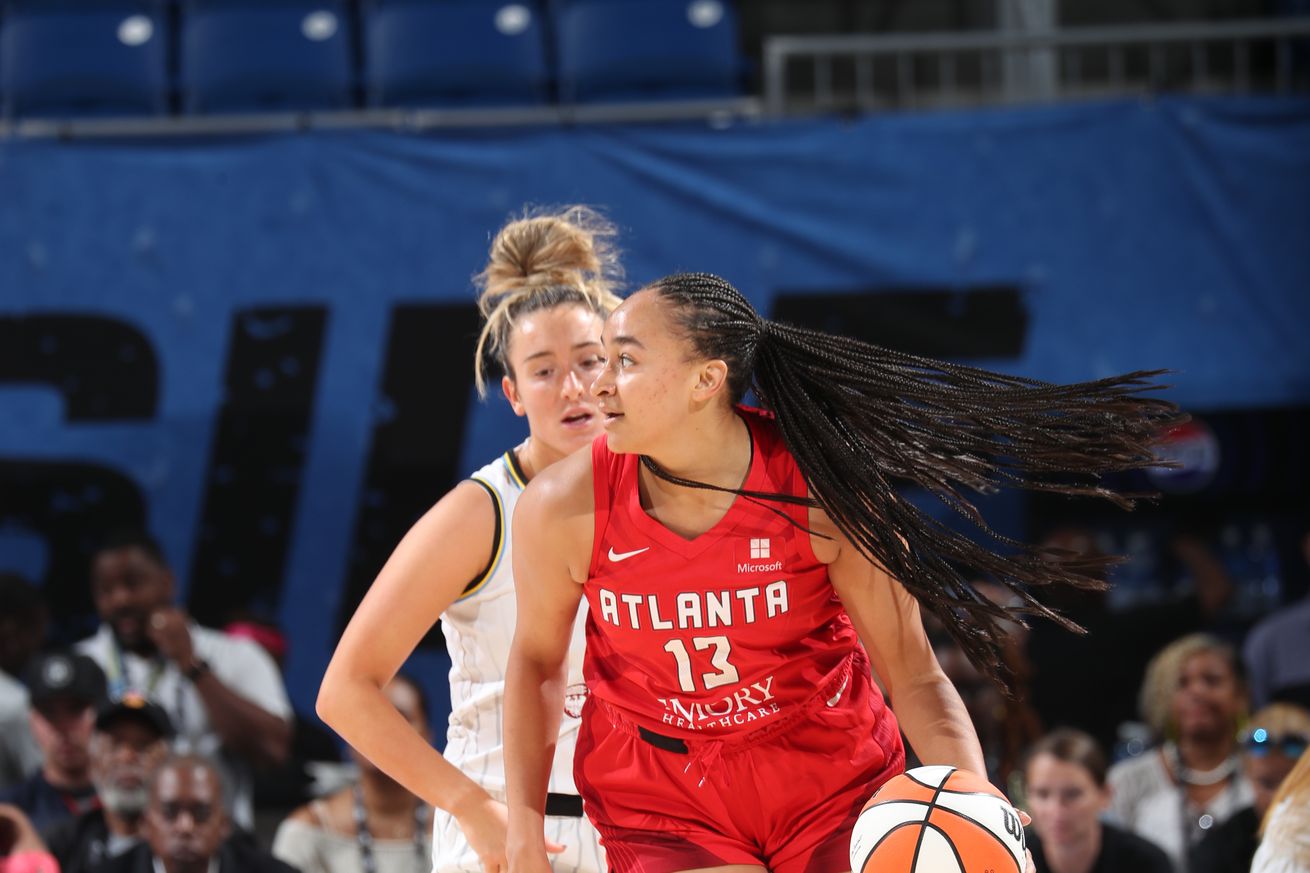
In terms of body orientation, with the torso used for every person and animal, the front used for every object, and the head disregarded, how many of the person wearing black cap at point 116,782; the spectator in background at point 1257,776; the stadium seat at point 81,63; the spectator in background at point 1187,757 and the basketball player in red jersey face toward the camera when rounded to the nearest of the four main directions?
5

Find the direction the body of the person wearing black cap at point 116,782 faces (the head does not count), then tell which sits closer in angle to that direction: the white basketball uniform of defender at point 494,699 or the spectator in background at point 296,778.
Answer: the white basketball uniform of defender

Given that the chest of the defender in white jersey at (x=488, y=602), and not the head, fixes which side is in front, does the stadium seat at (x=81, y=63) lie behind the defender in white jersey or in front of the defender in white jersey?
behind

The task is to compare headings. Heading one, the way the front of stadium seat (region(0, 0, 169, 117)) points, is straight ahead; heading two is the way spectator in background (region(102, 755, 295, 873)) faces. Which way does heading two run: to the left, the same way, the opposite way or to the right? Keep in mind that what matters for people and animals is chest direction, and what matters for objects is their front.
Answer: the same way

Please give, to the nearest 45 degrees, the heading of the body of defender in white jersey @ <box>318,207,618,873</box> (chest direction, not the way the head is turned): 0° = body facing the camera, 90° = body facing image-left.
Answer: approximately 315°

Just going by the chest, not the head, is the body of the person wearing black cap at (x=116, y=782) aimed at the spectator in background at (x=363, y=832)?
no

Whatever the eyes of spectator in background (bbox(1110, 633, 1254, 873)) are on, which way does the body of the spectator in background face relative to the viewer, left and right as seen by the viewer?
facing the viewer

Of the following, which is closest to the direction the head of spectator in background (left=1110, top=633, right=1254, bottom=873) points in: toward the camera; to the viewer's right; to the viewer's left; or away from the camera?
toward the camera

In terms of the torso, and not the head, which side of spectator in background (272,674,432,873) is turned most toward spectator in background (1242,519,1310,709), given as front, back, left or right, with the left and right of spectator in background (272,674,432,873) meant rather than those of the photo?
left

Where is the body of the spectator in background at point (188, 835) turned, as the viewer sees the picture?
toward the camera

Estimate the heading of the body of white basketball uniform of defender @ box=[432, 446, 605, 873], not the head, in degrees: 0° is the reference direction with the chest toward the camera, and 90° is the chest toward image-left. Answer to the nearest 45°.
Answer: approximately 315°

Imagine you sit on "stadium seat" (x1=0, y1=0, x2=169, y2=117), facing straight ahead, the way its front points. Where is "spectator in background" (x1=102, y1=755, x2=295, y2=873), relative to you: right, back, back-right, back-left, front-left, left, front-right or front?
front

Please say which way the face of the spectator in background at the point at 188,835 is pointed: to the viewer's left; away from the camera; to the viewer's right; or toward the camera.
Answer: toward the camera

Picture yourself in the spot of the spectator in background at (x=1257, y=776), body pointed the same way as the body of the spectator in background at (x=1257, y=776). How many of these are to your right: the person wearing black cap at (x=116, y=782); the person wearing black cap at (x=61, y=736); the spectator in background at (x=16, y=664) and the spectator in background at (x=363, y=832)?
4

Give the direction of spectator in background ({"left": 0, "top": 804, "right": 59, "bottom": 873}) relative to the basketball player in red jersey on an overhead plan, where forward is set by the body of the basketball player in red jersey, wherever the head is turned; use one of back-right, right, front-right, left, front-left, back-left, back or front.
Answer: back-right

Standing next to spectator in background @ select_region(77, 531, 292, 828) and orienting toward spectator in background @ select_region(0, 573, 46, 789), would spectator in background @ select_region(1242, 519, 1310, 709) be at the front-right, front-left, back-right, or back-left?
back-right

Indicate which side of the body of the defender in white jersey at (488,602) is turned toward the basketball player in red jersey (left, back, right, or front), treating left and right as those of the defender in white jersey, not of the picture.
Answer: front
